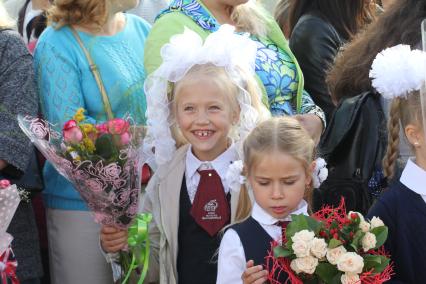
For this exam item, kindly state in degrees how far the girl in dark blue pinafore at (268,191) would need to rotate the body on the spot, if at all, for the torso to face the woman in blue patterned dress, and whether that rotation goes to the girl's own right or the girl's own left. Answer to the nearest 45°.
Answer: approximately 180°

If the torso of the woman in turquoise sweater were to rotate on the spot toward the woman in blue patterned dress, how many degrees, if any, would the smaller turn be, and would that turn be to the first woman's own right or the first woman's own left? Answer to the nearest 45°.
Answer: approximately 45° to the first woman's own left

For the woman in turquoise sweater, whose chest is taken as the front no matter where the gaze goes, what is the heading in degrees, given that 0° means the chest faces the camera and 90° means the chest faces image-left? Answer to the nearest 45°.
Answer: approximately 315°

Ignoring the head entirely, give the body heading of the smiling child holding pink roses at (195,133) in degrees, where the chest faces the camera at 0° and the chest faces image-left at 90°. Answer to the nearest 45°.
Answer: approximately 0°

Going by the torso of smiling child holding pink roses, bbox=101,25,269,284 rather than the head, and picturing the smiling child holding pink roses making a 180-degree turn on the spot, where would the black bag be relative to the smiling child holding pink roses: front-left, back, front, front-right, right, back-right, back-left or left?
right

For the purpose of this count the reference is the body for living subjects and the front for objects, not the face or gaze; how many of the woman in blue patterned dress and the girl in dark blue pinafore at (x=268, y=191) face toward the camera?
2

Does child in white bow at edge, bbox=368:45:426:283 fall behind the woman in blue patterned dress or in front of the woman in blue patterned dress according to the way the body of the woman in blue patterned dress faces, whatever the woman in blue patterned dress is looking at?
in front

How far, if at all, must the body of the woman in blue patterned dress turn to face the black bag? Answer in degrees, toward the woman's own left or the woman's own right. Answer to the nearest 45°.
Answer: approximately 45° to the woman's own left

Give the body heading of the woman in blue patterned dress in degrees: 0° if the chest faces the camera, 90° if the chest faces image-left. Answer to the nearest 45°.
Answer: approximately 0°

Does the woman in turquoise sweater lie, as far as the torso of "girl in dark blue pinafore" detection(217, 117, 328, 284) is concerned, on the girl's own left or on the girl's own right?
on the girl's own right

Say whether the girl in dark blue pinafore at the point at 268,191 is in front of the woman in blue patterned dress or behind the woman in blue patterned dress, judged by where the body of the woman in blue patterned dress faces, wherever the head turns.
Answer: in front
